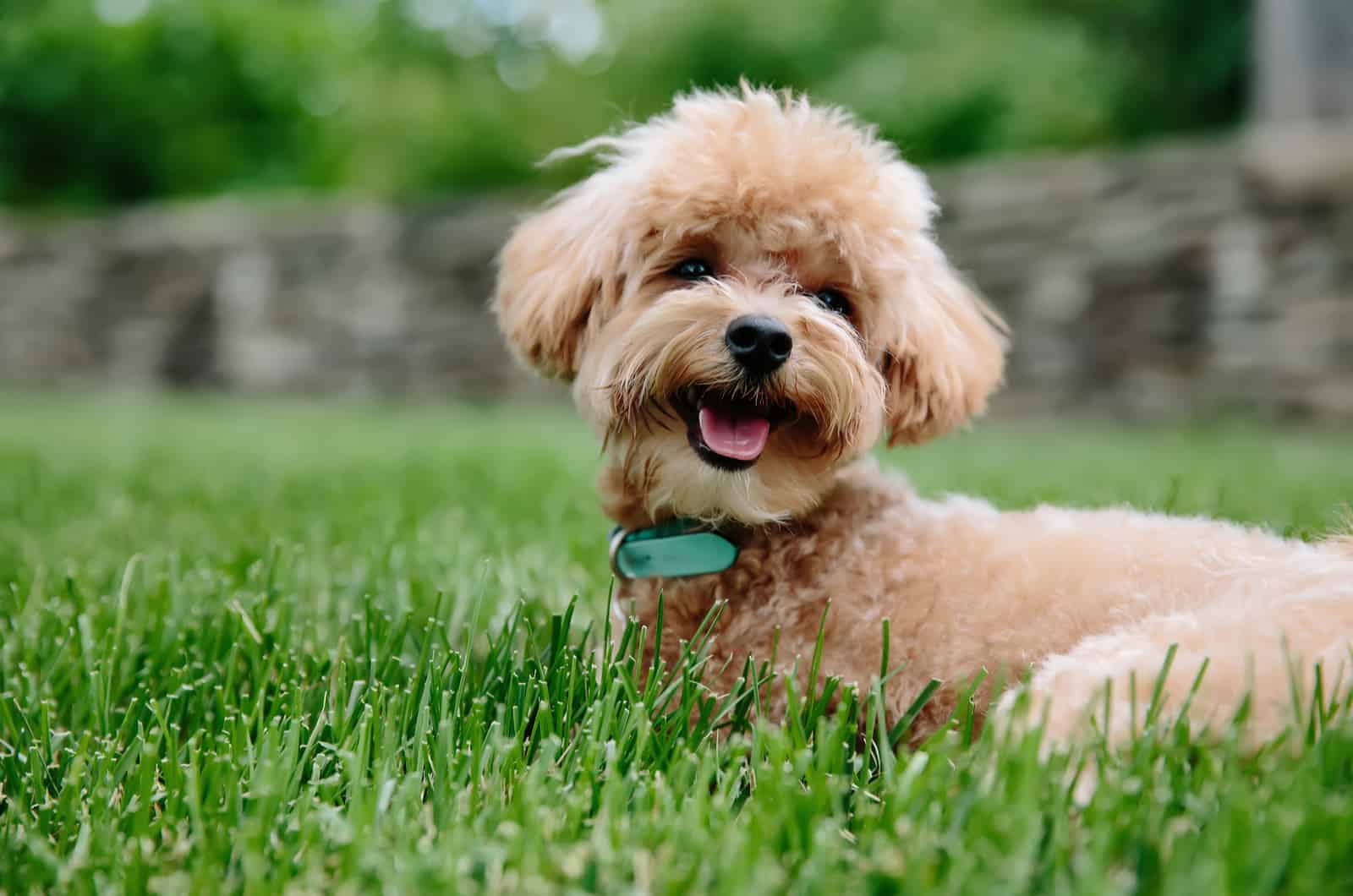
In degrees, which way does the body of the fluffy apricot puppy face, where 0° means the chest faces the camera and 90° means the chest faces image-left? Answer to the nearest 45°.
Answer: approximately 90°
